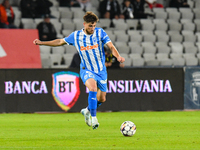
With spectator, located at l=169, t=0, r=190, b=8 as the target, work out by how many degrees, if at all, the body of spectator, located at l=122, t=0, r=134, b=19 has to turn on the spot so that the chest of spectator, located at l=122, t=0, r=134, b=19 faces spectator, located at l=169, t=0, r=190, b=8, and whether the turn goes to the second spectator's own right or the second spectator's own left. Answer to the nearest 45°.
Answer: approximately 135° to the second spectator's own left

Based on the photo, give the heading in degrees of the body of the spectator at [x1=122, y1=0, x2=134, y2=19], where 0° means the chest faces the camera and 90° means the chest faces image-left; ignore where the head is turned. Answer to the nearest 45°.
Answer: approximately 0°

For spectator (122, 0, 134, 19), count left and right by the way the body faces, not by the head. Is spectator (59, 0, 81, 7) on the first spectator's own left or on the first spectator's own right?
on the first spectator's own right

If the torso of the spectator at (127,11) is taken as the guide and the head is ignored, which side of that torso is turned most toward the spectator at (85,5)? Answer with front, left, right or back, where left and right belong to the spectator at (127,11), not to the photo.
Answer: right

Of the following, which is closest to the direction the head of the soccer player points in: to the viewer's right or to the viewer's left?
to the viewer's right

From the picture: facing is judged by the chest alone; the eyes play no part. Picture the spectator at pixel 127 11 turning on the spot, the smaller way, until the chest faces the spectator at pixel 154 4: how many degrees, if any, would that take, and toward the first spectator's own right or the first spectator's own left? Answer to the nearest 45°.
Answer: approximately 135° to the first spectator's own left

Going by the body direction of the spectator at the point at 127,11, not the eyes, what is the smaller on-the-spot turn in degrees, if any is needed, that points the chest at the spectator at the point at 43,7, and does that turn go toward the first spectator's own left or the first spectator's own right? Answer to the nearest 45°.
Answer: approximately 45° to the first spectator's own right
